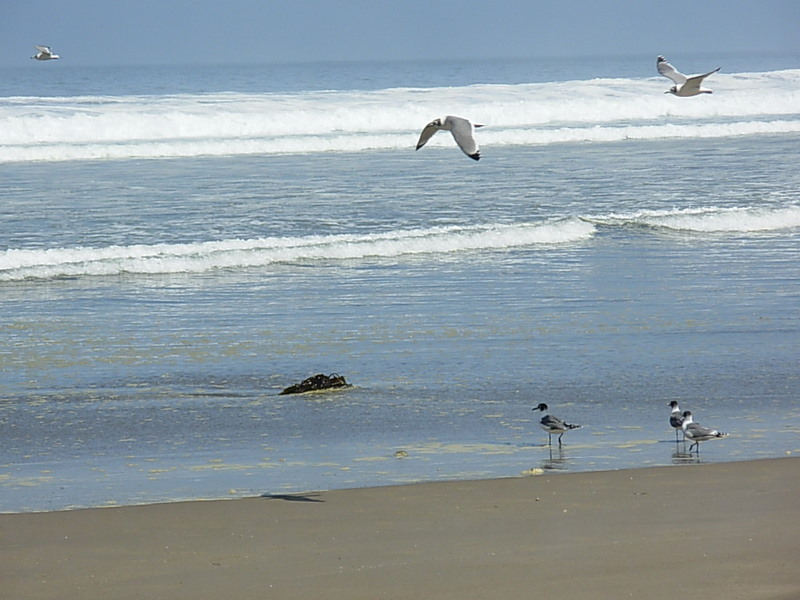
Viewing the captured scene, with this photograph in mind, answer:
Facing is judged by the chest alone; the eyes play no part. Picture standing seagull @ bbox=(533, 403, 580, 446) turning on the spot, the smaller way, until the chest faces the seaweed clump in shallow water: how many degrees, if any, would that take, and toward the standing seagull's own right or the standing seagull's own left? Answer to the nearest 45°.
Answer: approximately 45° to the standing seagull's own right

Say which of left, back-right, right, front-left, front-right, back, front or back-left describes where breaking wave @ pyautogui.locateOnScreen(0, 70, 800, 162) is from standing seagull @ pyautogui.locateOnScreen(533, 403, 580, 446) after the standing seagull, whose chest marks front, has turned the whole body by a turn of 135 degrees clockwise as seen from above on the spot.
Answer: front-left

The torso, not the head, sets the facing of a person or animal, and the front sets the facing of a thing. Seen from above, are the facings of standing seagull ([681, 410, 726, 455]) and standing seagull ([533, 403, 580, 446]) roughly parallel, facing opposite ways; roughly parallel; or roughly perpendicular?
roughly parallel

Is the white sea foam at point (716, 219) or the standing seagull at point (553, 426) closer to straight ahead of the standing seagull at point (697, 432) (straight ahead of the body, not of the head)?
the standing seagull

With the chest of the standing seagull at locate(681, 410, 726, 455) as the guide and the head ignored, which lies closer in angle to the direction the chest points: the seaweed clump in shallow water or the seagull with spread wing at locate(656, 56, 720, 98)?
the seaweed clump in shallow water

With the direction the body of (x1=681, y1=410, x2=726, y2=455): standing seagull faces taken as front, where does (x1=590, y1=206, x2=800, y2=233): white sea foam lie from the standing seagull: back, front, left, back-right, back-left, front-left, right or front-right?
right

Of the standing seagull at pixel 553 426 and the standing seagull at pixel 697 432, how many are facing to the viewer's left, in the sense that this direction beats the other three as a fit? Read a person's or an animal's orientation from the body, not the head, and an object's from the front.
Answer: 2

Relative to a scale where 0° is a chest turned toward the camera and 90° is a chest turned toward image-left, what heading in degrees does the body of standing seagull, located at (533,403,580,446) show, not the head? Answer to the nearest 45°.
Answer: approximately 90°

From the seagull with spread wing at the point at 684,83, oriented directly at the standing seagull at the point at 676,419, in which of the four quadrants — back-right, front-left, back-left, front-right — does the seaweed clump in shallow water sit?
front-right

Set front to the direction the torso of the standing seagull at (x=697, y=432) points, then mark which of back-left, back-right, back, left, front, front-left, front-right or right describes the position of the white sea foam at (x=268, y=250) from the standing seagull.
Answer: front-right

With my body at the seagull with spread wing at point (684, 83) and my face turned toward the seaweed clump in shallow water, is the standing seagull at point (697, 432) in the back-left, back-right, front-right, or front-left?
front-left

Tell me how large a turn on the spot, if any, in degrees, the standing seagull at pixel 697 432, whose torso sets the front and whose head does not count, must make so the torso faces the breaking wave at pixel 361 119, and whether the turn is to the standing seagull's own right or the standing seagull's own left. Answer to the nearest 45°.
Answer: approximately 90° to the standing seagull's own right

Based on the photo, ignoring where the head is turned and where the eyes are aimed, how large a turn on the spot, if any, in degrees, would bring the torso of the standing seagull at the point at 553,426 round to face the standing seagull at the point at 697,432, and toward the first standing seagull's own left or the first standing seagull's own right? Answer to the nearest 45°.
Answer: approximately 180°

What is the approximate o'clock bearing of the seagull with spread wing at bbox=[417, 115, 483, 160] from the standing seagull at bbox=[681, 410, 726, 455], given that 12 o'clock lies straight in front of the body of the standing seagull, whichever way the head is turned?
The seagull with spread wing is roughly at 2 o'clock from the standing seagull.

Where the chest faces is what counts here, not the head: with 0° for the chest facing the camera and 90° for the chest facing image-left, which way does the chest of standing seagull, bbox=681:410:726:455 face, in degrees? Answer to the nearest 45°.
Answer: approximately 90°

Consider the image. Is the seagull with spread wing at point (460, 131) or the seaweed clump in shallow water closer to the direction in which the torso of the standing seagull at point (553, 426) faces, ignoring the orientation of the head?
the seaweed clump in shallow water
